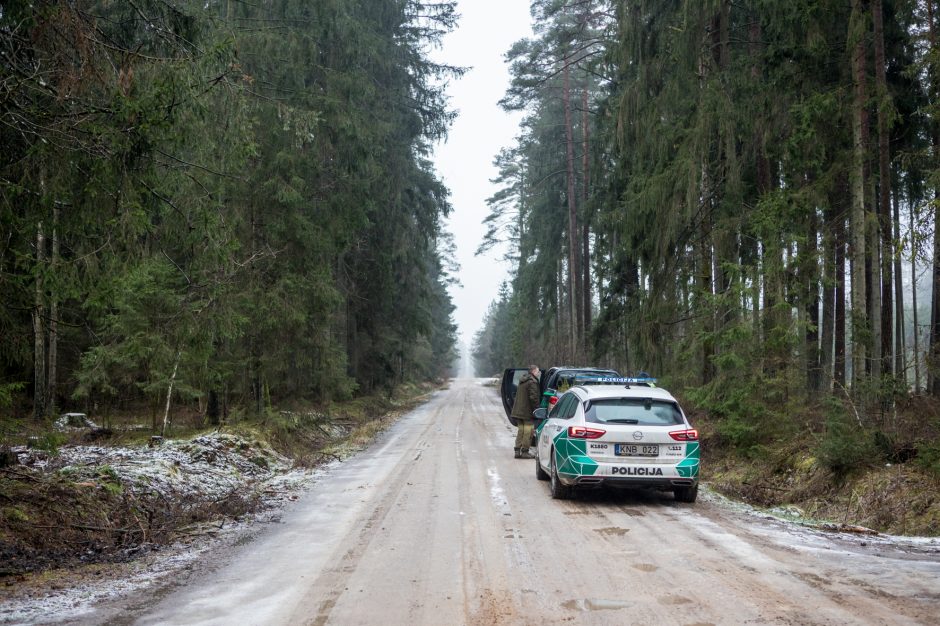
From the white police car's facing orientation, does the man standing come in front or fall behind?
in front

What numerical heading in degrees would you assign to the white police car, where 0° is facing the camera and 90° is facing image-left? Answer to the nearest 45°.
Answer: approximately 180°
